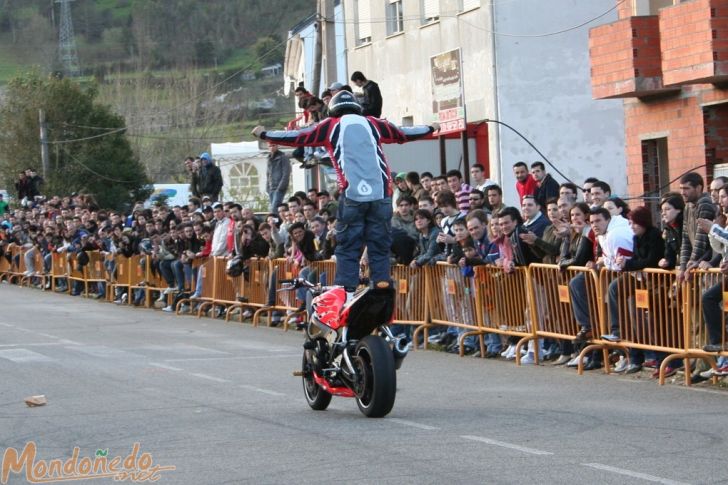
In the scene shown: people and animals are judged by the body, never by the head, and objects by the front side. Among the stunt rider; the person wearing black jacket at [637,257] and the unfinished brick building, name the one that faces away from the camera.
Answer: the stunt rider

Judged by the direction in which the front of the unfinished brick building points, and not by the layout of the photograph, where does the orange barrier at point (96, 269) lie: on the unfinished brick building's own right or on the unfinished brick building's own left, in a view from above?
on the unfinished brick building's own right

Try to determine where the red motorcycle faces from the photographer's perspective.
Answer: facing away from the viewer and to the left of the viewer

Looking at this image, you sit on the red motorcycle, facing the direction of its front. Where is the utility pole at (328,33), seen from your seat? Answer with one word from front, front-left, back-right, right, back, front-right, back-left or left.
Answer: front-right

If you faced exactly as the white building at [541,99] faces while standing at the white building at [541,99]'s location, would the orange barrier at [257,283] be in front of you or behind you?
in front

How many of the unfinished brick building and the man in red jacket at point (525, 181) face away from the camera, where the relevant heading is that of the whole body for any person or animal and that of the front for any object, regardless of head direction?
0

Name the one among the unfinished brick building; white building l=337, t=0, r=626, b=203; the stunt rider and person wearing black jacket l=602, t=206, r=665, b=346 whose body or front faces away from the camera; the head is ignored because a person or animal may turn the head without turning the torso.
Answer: the stunt rider

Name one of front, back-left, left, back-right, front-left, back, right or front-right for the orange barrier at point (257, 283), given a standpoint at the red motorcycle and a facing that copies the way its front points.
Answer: front-right

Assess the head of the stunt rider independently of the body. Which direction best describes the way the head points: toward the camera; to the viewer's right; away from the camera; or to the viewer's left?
away from the camera

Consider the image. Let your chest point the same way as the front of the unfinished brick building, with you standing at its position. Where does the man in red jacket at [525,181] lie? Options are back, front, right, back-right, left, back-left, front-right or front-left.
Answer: front

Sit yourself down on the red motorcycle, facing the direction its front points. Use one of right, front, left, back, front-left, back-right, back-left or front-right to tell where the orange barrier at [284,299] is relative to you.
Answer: front-right

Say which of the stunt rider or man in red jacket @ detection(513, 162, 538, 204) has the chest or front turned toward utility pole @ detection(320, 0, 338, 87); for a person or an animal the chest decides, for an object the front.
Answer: the stunt rider

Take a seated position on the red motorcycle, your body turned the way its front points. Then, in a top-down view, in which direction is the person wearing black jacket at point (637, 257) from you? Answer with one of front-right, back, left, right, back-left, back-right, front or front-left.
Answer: right

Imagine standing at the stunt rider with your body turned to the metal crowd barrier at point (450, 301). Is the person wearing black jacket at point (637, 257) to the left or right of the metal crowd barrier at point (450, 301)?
right

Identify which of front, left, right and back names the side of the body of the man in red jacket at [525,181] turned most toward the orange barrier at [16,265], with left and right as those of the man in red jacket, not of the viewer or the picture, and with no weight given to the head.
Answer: right

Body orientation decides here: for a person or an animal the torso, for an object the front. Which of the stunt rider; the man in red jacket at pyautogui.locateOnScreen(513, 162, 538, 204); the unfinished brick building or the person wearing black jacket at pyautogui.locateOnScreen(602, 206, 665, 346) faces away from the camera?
the stunt rider

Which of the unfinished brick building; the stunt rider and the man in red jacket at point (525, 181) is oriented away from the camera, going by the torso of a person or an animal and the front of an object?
the stunt rider
